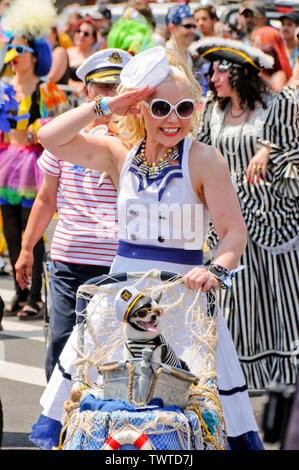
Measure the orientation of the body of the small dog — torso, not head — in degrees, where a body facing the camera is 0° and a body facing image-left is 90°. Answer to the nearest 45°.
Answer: approximately 0°

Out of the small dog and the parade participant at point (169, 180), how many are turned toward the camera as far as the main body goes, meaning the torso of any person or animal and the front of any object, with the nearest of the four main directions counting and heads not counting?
2

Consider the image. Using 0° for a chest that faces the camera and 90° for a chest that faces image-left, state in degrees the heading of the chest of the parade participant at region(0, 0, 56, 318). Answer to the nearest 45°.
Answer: approximately 45°

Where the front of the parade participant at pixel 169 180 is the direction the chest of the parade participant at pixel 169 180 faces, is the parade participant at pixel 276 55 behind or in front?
behind

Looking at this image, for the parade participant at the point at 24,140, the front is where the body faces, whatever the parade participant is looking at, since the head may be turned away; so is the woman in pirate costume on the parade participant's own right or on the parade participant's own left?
on the parade participant's own left
